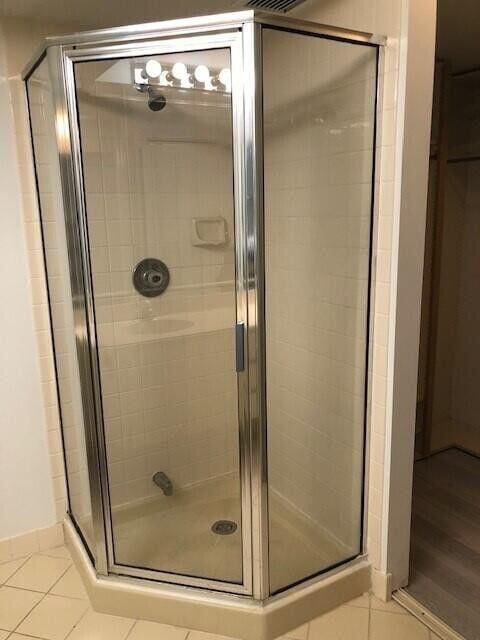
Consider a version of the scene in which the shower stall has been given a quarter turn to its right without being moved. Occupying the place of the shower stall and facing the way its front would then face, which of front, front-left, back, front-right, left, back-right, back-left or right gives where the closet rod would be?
back-right

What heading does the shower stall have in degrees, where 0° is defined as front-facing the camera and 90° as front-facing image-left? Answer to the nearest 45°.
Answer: approximately 0°
